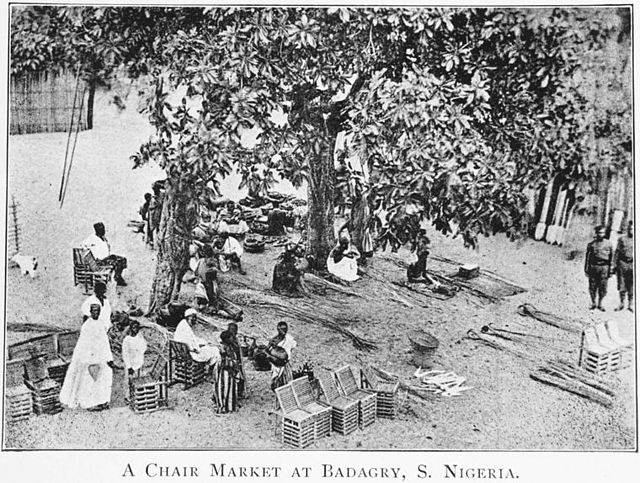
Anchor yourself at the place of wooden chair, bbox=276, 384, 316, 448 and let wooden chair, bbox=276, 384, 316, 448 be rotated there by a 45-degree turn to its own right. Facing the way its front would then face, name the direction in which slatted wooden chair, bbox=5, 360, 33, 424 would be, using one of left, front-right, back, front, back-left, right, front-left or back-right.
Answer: right

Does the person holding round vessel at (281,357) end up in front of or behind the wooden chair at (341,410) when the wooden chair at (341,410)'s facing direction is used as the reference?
behind
